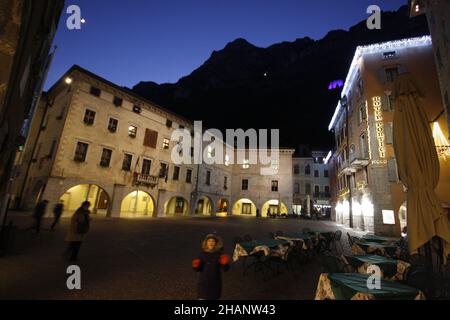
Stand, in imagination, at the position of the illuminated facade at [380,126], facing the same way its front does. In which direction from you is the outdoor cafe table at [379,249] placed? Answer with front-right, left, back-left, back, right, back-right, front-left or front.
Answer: front-left

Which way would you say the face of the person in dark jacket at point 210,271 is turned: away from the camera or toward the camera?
toward the camera

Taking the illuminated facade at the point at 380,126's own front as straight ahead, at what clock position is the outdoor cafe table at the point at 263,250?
The outdoor cafe table is roughly at 11 o'clock from the illuminated facade.

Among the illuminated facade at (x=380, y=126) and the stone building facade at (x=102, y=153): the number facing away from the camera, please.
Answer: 0

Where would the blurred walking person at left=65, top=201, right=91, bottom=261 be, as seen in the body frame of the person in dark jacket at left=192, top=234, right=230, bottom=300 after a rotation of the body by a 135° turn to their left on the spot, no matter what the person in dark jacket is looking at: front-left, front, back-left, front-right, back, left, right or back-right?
left

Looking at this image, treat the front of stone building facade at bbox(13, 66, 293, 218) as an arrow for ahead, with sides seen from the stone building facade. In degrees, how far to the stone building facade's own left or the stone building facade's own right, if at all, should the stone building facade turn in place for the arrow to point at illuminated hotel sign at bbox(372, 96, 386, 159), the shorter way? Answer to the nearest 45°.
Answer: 0° — it already faces it

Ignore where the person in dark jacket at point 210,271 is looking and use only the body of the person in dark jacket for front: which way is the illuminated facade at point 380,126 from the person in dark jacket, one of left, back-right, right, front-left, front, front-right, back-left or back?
back-left

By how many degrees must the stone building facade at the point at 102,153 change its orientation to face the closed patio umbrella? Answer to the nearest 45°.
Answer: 0° — it already faces it

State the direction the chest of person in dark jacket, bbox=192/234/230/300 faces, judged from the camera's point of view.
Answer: toward the camera

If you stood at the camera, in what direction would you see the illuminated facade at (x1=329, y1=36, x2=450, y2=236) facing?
facing the viewer and to the left of the viewer

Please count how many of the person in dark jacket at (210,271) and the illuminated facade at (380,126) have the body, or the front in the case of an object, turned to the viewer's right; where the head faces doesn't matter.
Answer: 0

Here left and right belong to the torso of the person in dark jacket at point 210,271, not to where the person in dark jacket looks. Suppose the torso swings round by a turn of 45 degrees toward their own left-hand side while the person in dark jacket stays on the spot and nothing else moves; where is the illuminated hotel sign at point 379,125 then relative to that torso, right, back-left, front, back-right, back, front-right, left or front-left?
left

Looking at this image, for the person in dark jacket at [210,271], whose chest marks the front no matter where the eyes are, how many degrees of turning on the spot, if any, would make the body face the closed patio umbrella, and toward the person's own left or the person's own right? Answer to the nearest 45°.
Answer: approximately 90° to the person's own left

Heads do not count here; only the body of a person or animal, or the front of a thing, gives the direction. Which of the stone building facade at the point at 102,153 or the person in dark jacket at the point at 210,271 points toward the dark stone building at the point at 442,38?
the stone building facade

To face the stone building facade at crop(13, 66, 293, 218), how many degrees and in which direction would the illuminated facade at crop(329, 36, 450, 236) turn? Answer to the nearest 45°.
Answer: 0° — it already faces it

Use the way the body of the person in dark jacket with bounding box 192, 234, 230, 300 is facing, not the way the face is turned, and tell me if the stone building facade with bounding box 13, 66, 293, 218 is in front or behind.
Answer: behind

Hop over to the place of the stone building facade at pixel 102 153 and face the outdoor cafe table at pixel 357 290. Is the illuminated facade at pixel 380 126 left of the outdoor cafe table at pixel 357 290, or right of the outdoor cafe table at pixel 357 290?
left

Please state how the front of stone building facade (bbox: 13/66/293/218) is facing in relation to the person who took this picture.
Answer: facing the viewer and to the right of the viewer

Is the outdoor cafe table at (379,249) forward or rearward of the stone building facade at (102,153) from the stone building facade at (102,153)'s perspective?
forward
